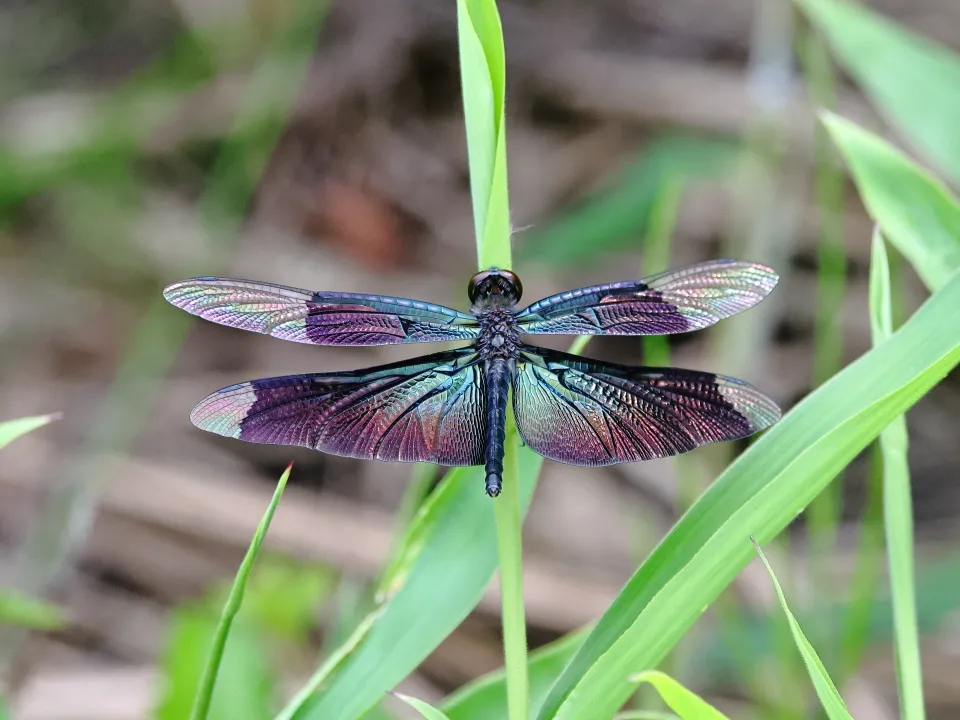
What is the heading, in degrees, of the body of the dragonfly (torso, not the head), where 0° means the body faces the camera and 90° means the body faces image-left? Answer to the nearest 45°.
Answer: approximately 180°
